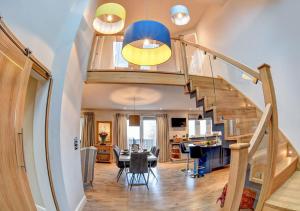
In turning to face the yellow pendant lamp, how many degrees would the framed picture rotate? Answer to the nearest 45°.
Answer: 0° — it already faces it

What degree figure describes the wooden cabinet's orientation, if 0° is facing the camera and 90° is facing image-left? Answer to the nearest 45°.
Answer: approximately 0°

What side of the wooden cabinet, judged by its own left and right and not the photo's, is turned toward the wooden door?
front

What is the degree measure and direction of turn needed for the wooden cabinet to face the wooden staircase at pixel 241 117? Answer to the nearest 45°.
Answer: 0° — it already faces it

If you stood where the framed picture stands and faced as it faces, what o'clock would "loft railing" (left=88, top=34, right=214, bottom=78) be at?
The loft railing is roughly at 12 o'clock from the framed picture.

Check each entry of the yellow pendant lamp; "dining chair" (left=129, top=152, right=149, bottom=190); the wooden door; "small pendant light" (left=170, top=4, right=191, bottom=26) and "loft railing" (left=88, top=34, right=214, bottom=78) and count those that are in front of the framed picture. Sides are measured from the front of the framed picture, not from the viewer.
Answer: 5

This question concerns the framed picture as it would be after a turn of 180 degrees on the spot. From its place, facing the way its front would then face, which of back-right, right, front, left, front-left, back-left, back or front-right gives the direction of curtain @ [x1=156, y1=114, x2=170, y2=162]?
right

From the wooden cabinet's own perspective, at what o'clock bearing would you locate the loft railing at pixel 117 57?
The loft railing is roughly at 12 o'clock from the wooden cabinet.

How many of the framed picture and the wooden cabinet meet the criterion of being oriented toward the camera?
2
